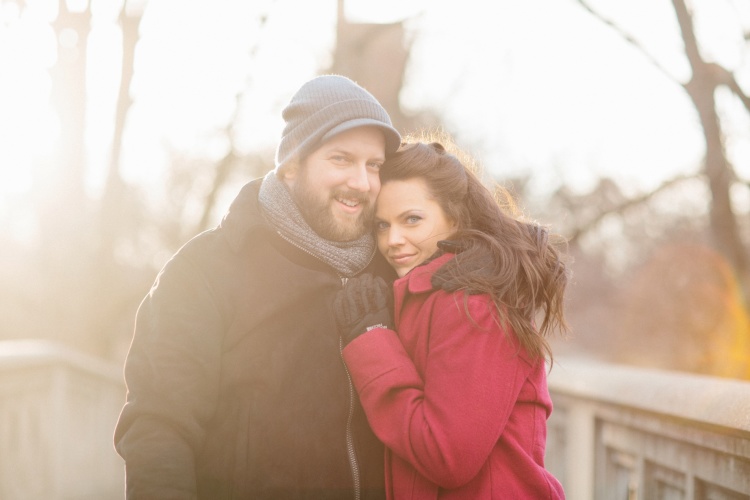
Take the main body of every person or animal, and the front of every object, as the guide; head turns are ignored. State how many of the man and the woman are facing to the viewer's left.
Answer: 1

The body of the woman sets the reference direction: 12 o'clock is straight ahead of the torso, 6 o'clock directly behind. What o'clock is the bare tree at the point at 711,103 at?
The bare tree is roughly at 4 o'clock from the woman.

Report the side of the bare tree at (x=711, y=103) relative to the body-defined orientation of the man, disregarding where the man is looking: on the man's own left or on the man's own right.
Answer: on the man's own left

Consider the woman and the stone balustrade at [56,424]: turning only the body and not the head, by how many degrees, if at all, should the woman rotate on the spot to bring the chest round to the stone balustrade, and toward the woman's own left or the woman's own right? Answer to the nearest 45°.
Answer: approximately 45° to the woman's own right

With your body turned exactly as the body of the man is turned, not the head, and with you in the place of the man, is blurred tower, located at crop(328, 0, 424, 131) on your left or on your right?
on your left

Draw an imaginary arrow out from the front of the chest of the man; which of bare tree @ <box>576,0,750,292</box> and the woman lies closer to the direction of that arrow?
the woman

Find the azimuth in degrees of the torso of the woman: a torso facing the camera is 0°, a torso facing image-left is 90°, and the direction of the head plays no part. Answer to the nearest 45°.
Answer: approximately 90°

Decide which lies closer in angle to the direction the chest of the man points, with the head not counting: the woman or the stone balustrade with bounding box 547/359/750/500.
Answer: the woman

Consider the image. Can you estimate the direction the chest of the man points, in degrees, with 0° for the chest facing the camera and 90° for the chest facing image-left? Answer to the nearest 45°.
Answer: approximately 315°

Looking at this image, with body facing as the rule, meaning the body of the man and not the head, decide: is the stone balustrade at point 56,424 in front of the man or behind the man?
behind

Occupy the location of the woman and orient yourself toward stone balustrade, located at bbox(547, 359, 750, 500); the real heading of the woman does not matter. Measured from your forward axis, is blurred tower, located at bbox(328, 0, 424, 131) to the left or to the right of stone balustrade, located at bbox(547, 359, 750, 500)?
left

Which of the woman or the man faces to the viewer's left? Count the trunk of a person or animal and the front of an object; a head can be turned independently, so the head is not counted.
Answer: the woman
